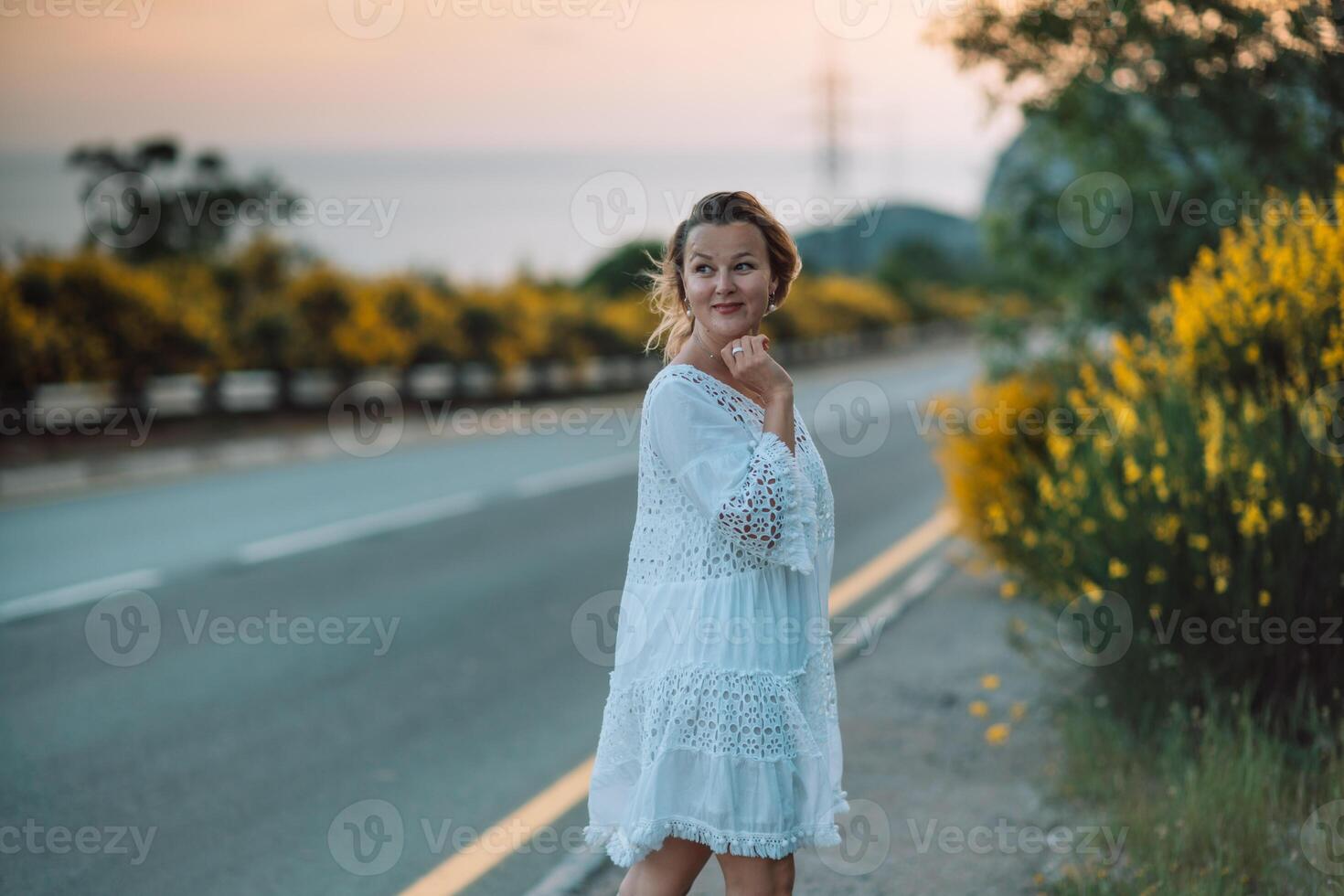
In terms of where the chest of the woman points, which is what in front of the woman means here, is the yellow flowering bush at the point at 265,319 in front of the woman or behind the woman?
behind

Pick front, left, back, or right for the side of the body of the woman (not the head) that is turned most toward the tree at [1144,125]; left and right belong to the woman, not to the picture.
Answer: left

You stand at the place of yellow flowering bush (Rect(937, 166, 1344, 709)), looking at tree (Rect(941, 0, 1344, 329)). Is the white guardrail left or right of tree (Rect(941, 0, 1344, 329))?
left

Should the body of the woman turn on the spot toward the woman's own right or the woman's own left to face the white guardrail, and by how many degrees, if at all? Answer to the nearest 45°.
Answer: approximately 135° to the woman's own left
